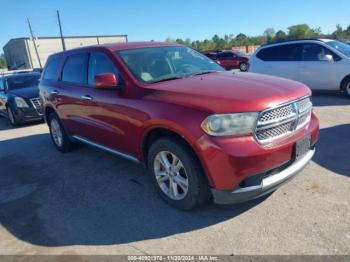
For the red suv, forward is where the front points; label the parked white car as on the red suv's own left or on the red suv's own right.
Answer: on the red suv's own left

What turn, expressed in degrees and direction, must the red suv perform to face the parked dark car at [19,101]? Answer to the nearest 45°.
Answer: approximately 180°

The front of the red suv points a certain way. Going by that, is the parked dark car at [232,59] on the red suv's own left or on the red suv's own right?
on the red suv's own left

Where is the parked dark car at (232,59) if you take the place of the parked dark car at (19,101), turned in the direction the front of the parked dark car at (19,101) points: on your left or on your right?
on your left

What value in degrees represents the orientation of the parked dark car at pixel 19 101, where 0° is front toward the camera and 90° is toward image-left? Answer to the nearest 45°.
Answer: approximately 315°

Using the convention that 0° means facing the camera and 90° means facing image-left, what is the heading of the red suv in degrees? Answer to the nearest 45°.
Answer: approximately 315°
